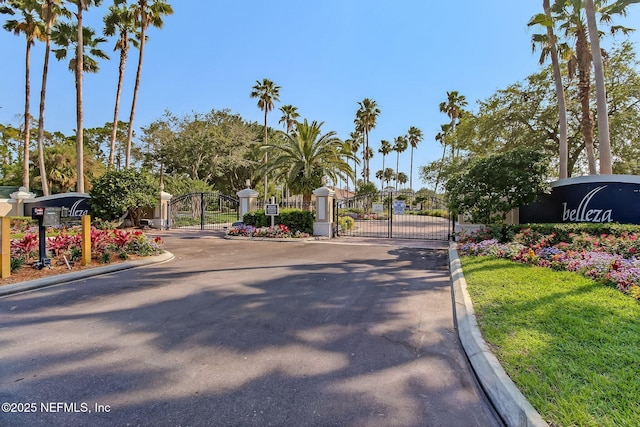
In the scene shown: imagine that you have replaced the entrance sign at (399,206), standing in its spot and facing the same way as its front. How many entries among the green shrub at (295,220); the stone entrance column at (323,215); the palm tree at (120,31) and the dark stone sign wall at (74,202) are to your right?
4

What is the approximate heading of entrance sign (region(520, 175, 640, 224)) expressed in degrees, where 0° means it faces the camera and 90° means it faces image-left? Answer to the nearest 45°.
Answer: approximately 0°

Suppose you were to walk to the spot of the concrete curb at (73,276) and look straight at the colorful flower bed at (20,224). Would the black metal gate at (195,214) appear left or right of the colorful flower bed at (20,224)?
right

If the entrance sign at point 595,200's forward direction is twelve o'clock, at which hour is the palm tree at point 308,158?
The palm tree is roughly at 3 o'clock from the entrance sign.

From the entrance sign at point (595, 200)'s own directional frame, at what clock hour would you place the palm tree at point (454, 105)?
The palm tree is roughly at 5 o'clock from the entrance sign.

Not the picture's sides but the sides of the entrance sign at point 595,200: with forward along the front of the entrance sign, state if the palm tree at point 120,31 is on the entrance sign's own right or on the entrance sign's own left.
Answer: on the entrance sign's own right

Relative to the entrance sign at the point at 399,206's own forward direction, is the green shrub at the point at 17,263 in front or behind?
in front

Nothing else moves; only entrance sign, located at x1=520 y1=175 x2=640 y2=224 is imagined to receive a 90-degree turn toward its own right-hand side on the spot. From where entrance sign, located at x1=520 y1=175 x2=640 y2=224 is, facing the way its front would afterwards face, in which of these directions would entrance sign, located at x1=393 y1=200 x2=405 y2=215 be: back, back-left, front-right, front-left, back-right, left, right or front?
front

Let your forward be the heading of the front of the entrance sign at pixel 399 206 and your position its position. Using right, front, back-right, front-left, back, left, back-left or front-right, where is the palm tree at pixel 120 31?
right

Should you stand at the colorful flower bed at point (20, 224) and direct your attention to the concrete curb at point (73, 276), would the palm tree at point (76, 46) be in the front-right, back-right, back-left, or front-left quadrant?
back-left

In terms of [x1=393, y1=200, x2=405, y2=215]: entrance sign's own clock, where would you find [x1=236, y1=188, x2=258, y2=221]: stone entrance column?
The stone entrance column is roughly at 3 o'clock from the entrance sign.

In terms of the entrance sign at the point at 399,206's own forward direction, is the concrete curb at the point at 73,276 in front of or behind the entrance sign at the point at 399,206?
in front
